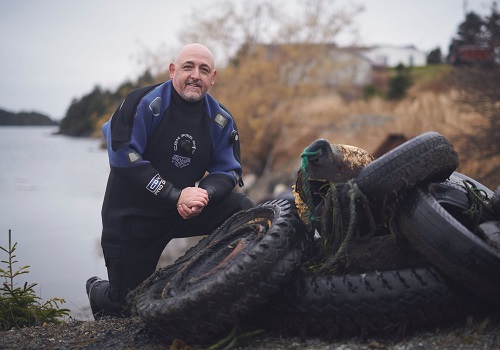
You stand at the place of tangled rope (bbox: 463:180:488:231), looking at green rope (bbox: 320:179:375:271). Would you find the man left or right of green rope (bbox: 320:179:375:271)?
right

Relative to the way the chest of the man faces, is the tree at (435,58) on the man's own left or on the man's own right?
on the man's own left

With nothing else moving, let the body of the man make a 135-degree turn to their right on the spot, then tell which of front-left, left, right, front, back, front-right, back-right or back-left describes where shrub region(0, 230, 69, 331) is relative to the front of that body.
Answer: front

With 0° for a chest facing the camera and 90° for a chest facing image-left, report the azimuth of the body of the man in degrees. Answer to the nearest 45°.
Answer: approximately 315°

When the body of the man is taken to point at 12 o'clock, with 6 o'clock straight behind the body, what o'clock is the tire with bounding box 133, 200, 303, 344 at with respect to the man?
The tire is roughly at 1 o'clock from the man.
